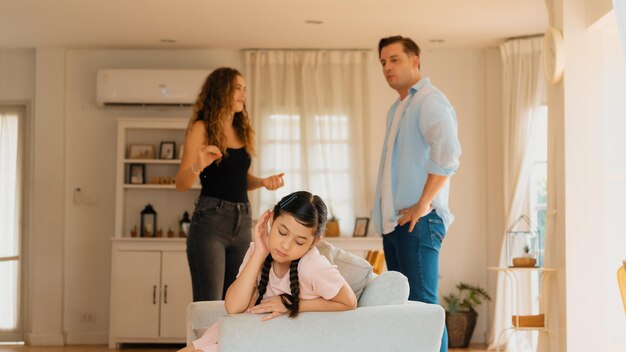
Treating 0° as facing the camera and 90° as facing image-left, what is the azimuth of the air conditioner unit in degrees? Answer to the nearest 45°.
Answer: approximately 0°

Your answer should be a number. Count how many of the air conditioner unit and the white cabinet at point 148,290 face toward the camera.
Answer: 2

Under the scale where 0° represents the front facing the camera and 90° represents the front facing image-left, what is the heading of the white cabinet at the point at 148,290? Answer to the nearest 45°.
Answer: approximately 0°

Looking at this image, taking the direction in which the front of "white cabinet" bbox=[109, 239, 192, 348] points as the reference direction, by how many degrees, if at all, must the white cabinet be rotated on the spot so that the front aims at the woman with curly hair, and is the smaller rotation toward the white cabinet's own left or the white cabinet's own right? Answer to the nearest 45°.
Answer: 0° — it already faces them

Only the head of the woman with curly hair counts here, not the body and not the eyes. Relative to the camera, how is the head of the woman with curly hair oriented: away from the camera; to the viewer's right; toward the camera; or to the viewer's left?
to the viewer's right

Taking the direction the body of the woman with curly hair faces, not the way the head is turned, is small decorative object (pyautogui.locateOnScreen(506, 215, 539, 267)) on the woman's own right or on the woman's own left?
on the woman's own left

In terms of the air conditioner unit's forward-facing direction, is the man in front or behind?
in front

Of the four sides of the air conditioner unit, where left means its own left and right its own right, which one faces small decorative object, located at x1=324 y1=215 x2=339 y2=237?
left
